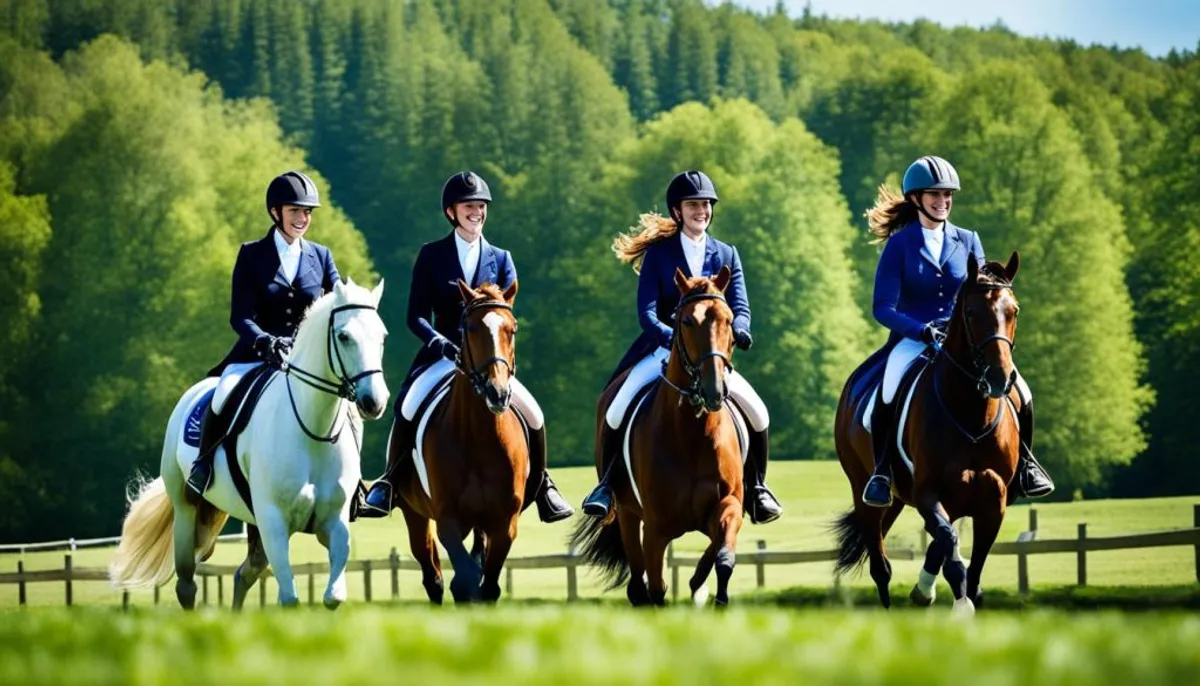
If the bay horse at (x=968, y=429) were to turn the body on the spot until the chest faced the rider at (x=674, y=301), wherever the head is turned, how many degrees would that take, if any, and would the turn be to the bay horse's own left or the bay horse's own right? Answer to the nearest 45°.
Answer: approximately 135° to the bay horse's own right

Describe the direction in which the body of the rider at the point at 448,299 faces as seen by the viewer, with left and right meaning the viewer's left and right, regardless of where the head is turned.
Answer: facing the viewer

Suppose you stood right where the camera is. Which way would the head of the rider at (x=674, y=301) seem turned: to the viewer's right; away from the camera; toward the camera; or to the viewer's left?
toward the camera

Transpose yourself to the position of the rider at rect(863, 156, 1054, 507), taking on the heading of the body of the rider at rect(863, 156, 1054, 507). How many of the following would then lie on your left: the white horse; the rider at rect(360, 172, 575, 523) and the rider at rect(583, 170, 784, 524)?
0

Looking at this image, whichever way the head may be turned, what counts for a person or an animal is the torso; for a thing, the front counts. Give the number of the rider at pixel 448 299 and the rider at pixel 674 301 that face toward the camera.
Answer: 2

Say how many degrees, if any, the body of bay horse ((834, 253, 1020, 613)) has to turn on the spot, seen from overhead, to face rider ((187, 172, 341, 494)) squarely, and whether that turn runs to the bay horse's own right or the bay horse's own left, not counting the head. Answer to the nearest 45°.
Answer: approximately 135° to the bay horse's own right

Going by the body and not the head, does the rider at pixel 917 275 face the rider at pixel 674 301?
no

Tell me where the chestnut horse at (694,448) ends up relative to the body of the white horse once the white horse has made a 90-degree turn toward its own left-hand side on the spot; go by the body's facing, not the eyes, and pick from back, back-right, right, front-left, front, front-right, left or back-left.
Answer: front-right

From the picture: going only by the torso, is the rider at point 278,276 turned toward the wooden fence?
no

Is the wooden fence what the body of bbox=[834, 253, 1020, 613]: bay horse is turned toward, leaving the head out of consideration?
no

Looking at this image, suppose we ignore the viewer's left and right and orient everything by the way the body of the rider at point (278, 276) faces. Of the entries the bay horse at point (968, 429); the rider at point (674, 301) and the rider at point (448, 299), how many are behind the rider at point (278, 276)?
0

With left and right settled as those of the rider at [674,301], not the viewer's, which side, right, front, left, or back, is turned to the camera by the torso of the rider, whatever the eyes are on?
front

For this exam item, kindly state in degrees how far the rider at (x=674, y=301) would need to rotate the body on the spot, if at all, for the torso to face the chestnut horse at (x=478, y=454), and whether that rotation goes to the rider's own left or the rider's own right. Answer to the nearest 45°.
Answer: approximately 45° to the rider's own right

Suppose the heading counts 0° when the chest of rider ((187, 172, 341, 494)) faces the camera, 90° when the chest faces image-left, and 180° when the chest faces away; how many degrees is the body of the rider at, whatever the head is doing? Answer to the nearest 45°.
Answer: approximately 315°

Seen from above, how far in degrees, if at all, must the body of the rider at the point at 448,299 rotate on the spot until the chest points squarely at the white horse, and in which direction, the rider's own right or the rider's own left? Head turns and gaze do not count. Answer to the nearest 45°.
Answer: approximately 45° to the rider's own right

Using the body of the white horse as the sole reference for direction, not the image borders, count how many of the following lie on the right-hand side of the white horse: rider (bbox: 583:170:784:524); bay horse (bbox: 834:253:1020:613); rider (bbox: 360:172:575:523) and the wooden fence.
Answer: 0

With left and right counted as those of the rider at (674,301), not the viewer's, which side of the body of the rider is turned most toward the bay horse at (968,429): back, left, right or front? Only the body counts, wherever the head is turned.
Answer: left

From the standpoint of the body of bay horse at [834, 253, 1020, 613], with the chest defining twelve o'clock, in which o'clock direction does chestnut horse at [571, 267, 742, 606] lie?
The chestnut horse is roughly at 4 o'clock from the bay horse.
